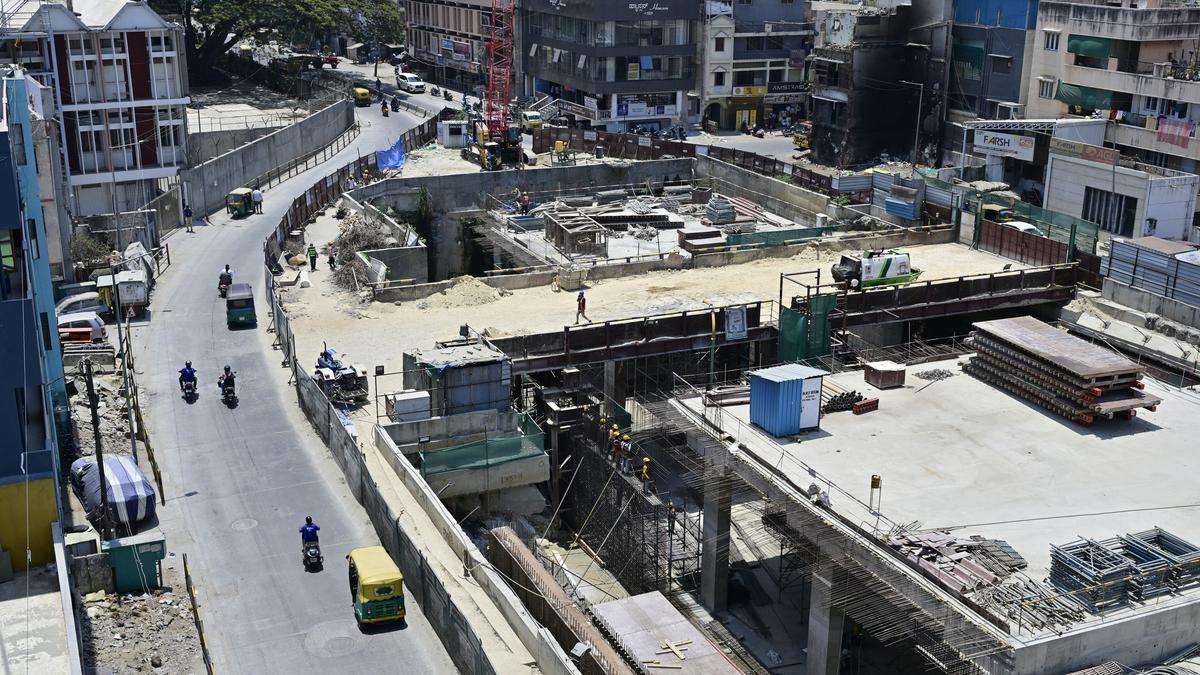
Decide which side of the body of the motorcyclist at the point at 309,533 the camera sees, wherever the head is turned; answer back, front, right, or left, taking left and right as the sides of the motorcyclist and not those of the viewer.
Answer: back

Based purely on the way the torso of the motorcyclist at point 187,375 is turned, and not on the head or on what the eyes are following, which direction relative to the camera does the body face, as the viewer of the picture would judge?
away from the camera

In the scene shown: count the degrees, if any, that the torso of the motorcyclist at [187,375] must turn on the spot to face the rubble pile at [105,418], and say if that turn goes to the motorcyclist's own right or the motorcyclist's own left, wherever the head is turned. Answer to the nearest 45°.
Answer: approximately 135° to the motorcyclist's own left

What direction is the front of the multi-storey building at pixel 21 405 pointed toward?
to the viewer's right

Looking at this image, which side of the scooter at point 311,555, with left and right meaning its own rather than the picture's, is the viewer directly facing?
back

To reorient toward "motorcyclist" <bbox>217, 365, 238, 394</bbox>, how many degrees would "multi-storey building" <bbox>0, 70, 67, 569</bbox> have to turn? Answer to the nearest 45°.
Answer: approximately 45° to its left

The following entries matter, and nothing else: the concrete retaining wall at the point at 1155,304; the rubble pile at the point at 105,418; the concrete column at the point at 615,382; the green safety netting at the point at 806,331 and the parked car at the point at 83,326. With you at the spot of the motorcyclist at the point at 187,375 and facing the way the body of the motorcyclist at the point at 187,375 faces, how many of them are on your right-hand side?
3

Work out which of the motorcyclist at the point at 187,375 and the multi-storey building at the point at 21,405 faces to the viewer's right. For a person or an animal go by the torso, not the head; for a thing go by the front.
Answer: the multi-storey building

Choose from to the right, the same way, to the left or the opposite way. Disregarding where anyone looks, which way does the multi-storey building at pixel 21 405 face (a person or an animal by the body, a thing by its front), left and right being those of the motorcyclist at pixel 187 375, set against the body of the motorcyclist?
to the right
